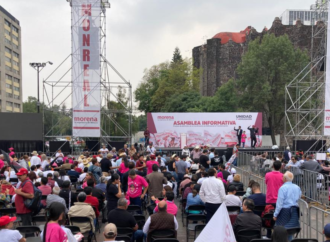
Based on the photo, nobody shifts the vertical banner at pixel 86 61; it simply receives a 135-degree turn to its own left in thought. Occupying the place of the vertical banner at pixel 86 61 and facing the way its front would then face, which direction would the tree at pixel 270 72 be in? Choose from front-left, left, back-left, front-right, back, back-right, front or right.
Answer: front

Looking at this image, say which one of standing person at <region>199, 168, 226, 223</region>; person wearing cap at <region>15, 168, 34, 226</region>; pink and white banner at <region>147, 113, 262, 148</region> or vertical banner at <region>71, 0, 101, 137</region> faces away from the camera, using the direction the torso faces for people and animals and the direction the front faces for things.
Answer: the standing person

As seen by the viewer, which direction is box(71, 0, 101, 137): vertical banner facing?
toward the camera

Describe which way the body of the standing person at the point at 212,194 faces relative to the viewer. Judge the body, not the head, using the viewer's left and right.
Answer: facing away from the viewer

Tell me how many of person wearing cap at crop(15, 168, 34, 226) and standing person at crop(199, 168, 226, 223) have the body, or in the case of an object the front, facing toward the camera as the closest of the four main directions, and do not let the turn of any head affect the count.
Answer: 0

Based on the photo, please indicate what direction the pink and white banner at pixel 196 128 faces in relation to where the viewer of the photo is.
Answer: facing the viewer

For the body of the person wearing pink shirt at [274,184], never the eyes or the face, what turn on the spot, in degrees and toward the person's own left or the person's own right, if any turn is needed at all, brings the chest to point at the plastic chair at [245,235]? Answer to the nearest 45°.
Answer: approximately 180°

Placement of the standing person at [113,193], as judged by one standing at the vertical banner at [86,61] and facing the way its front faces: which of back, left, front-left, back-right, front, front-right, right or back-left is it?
front

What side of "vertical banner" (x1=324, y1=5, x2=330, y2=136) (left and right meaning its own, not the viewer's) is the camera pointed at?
front

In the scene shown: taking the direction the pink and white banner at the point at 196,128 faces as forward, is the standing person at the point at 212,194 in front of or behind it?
in front

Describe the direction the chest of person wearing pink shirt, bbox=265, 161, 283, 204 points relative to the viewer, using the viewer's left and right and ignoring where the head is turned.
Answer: facing away from the viewer

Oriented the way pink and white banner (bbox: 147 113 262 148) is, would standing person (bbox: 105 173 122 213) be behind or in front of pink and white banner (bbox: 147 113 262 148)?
in front
